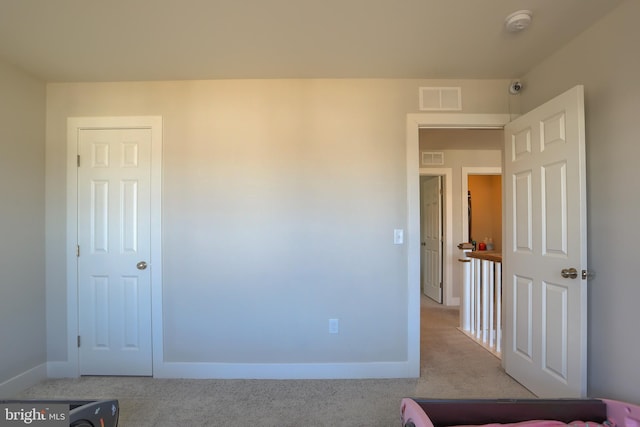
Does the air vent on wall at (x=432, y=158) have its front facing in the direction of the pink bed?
yes

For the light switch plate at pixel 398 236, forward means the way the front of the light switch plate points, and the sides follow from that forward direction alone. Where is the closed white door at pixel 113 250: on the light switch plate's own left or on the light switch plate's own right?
on the light switch plate's own right

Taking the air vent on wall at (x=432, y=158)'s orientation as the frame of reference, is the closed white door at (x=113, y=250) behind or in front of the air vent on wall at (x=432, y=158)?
in front

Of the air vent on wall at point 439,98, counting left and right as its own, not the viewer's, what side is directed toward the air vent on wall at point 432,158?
back

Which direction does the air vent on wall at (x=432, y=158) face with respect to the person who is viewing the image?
facing the viewer

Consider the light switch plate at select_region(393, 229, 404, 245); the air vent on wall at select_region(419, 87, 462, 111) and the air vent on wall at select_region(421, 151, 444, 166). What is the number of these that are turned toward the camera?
3

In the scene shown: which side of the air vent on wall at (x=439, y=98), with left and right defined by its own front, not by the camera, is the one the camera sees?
front

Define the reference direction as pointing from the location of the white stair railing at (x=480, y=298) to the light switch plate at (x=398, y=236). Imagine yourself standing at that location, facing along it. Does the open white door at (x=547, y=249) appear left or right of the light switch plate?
left

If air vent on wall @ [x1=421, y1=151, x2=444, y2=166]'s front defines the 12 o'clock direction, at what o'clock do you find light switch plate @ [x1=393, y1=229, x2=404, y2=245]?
The light switch plate is roughly at 12 o'clock from the air vent on wall.
